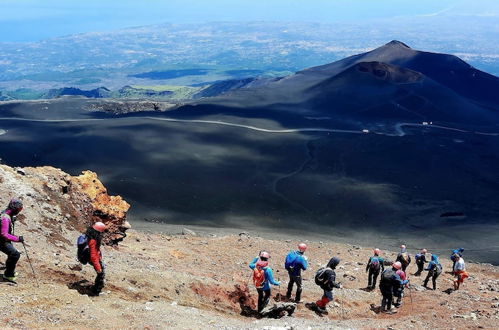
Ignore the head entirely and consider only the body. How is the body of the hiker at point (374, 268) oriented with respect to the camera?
away from the camera

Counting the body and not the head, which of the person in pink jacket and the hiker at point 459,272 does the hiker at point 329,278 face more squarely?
the hiker

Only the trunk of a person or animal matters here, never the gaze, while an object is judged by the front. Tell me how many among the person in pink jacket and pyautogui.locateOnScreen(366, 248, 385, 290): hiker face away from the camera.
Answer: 1

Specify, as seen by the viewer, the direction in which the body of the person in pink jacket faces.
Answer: to the viewer's right

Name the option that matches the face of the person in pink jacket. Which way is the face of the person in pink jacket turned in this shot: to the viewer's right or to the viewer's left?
to the viewer's right
